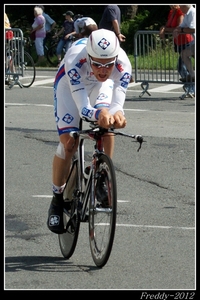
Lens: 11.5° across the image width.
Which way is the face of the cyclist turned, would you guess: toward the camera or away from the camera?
toward the camera

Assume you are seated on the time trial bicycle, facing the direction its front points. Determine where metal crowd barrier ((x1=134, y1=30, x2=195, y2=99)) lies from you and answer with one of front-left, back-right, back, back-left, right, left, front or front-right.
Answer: back

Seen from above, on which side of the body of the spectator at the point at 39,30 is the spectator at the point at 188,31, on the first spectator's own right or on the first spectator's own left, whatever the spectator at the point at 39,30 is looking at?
on the first spectator's own left

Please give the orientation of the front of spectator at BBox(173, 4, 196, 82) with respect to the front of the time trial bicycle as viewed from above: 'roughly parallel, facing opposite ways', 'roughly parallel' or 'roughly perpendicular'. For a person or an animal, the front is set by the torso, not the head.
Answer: roughly perpendicular

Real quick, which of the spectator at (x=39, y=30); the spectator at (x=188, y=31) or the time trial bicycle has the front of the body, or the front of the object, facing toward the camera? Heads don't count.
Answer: the time trial bicycle

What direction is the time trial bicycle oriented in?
toward the camera

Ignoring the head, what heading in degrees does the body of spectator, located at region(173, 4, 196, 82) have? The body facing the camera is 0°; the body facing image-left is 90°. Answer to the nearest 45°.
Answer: approximately 90°

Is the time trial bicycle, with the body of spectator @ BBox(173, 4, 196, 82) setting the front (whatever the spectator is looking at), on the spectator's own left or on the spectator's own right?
on the spectator's own left

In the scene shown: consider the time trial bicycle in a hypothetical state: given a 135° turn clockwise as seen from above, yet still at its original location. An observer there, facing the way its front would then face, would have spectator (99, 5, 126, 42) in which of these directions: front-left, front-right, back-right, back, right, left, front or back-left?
front-right

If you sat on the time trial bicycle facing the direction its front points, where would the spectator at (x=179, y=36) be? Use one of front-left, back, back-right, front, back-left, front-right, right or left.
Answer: back
